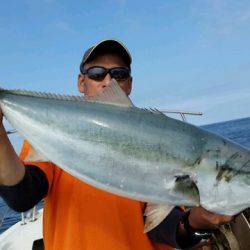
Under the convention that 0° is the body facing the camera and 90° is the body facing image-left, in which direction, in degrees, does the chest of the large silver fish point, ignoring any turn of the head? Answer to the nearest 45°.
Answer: approximately 270°

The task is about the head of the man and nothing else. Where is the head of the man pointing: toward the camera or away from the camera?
toward the camera

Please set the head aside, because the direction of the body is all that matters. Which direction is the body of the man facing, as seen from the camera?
toward the camera
